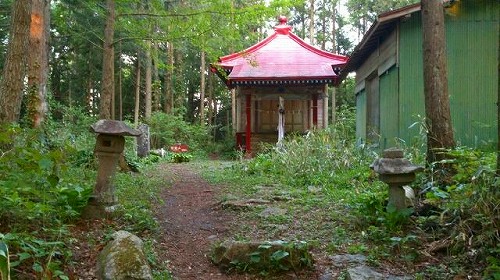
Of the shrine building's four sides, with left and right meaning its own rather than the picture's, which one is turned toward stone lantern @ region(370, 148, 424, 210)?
front

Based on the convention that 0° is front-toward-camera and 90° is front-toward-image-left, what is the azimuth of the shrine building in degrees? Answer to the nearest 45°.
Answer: approximately 0°

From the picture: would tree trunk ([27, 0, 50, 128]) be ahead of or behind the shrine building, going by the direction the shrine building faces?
ahead

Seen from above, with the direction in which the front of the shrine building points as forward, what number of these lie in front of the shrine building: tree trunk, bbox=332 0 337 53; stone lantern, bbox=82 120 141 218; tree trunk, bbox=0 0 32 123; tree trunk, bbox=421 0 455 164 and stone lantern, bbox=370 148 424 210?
4

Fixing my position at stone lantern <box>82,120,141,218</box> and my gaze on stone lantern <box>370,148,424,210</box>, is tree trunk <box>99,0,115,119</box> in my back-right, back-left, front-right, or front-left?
back-left

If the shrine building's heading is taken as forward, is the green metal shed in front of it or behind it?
in front

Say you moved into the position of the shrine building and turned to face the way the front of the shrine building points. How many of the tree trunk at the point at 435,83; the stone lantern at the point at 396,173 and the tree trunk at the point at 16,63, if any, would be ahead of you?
3

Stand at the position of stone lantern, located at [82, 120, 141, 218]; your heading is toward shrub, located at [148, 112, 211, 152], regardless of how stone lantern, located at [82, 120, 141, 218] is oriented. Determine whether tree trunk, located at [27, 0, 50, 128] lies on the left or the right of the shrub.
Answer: left

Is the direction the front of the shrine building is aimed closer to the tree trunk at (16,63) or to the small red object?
the tree trunk

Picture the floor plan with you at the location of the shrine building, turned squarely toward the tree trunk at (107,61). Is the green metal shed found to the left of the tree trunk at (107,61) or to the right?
left
